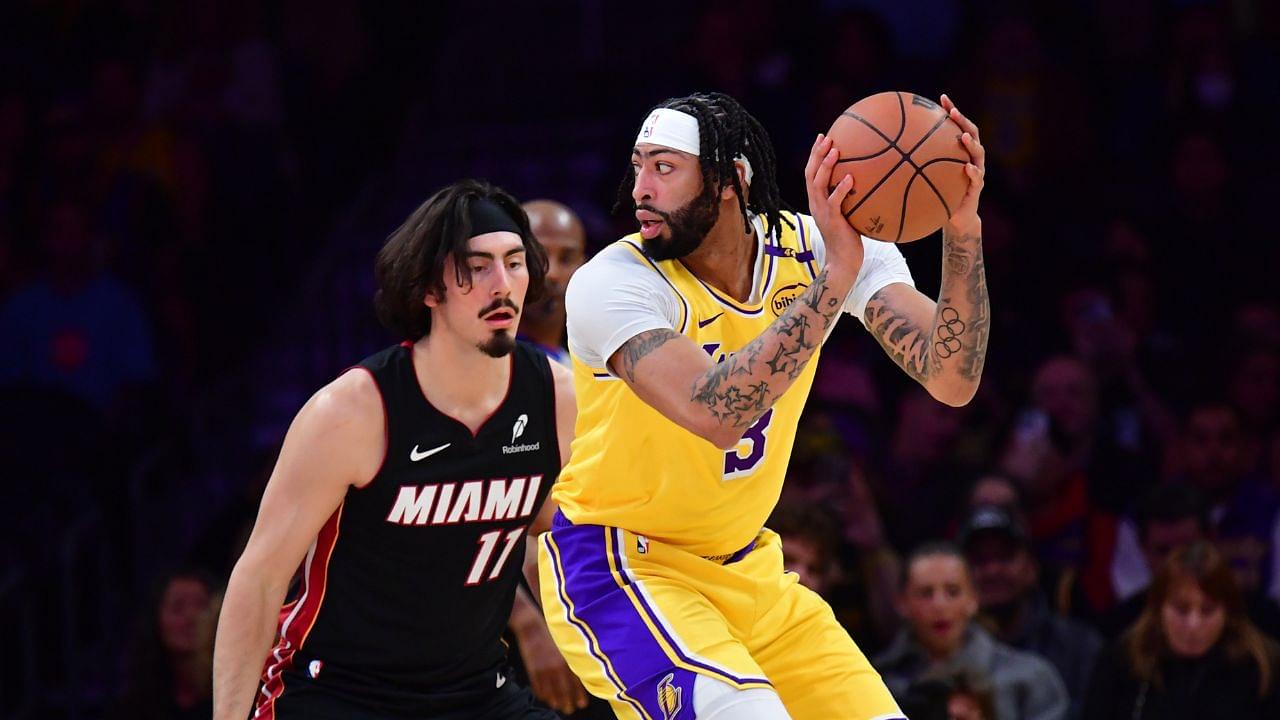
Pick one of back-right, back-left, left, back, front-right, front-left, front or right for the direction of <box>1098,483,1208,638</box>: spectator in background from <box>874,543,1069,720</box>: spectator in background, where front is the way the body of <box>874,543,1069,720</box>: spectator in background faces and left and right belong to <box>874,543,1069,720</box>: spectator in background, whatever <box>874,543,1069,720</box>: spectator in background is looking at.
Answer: back-left

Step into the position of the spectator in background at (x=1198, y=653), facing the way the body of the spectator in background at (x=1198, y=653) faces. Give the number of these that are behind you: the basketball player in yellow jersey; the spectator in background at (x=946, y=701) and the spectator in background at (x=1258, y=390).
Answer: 1

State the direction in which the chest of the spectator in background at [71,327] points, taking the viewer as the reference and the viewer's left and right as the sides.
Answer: facing the viewer

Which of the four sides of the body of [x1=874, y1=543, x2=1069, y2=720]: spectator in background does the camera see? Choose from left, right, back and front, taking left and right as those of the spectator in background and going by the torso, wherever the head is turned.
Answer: front

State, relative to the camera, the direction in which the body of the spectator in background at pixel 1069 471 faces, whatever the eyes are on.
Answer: toward the camera

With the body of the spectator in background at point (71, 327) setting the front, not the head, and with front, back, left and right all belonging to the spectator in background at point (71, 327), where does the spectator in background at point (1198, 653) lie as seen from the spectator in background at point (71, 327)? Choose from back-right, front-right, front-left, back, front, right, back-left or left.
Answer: front-left

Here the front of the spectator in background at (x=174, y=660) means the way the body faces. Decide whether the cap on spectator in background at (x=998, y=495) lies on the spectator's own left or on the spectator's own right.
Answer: on the spectator's own left

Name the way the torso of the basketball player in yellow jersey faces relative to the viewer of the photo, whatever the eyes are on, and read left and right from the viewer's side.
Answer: facing the viewer and to the right of the viewer
